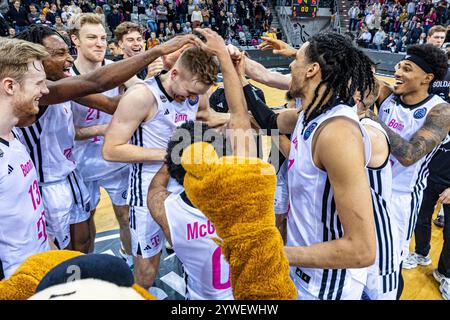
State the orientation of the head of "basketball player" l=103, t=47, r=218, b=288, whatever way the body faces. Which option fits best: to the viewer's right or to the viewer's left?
to the viewer's right

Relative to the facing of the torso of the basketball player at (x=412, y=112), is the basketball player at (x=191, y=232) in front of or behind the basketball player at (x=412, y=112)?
in front

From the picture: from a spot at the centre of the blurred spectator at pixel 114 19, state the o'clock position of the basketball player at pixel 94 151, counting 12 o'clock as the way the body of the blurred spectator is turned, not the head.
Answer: The basketball player is roughly at 12 o'clock from the blurred spectator.

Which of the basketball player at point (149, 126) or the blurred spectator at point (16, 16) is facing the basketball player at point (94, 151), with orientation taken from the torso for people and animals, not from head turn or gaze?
the blurred spectator

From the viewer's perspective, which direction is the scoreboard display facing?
toward the camera

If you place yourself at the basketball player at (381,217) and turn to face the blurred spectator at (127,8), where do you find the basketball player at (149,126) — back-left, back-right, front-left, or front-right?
front-left

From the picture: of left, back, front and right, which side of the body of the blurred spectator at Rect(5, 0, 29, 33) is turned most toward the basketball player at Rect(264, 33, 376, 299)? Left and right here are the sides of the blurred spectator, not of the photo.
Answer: front

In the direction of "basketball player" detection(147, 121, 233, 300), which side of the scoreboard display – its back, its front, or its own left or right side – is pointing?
front

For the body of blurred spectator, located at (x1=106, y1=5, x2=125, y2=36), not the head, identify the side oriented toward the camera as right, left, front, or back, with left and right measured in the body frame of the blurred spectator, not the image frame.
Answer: front

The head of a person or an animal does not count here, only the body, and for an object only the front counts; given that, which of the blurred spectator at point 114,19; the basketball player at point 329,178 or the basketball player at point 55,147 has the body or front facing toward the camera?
the blurred spectator

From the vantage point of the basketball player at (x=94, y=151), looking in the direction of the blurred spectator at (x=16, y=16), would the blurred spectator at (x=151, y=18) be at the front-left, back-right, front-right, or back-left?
front-right
